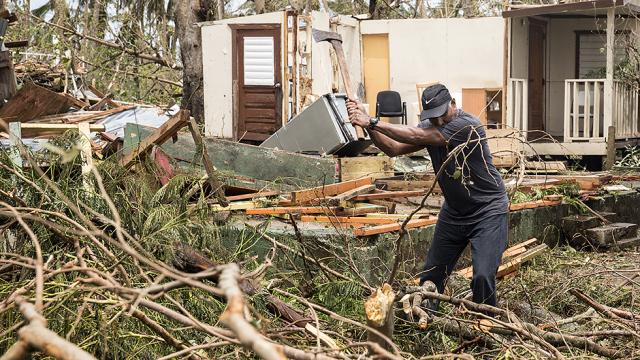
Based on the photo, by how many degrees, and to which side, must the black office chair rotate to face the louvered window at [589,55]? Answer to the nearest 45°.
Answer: approximately 135° to its left

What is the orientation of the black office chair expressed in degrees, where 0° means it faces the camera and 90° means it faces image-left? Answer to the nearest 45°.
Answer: approximately 0°

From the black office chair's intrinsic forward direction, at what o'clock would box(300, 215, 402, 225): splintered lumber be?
The splintered lumber is roughly at 12 o'clock from the black office chair.

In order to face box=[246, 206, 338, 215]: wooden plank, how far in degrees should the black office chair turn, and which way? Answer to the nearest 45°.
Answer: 0° — it already faces it

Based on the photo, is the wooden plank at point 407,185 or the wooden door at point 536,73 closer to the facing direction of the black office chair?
the wooden plank

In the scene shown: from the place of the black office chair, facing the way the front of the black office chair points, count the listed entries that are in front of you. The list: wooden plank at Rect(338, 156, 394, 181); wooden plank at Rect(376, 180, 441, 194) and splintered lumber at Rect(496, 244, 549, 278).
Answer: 3

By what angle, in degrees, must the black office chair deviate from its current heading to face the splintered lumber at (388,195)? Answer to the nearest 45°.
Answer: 0° — it already faces it

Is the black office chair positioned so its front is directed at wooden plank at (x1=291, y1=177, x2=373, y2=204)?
yes

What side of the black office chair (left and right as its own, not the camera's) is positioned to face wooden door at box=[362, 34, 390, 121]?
back

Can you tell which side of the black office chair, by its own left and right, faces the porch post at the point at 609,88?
left
